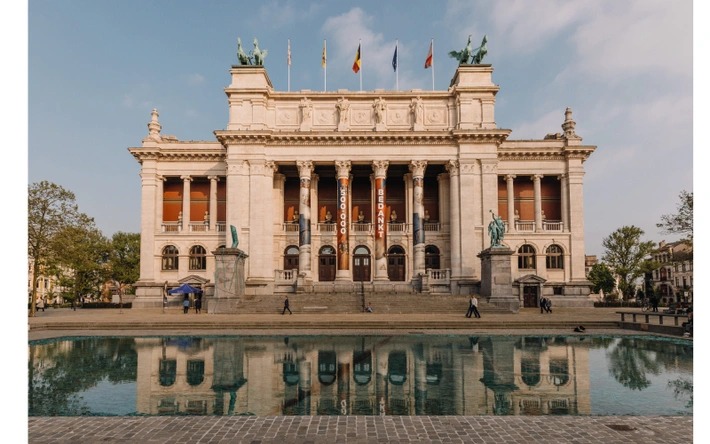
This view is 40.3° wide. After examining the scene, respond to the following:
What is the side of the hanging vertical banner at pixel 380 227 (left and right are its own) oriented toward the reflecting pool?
front

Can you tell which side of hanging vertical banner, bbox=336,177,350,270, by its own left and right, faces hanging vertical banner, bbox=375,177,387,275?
left

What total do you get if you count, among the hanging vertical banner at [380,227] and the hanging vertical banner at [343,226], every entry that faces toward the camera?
2

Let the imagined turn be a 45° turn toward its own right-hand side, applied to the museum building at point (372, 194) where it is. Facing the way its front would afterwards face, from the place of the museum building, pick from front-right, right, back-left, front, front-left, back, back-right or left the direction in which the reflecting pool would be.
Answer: front-left

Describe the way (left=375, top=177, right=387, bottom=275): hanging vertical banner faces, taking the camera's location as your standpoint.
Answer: facing the viewer

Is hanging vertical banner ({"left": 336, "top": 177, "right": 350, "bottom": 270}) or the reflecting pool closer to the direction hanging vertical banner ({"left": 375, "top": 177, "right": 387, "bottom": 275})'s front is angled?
the reflecting pool
